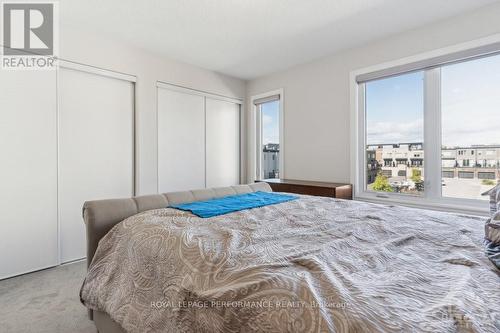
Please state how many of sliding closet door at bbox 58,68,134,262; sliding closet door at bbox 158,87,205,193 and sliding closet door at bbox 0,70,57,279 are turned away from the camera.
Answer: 0

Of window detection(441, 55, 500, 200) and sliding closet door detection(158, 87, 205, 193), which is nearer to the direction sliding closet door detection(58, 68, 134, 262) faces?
the window

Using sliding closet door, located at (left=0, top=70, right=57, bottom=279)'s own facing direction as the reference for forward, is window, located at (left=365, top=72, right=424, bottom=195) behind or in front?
in front

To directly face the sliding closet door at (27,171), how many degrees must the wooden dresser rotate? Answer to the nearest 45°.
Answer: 0° — it already faces it

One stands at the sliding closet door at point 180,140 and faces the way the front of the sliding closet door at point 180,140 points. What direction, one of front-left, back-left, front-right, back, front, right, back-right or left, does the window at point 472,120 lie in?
front

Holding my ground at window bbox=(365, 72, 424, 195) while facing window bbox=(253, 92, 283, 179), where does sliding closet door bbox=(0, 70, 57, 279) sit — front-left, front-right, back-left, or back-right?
front-left

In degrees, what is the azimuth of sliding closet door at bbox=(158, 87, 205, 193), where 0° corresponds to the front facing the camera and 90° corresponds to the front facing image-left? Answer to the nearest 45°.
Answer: approximately 315°

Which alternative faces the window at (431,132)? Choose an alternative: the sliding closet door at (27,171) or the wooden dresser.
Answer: the sliding closet door

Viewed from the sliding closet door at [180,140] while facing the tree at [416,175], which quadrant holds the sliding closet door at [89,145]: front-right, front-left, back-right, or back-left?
back-right

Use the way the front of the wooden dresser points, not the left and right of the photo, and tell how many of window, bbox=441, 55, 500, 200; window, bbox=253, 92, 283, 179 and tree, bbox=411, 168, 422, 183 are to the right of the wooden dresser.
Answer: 1

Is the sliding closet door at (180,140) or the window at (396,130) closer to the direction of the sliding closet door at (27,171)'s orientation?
the window

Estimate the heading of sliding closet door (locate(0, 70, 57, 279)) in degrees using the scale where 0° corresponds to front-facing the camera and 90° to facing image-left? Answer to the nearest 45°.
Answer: approximately 315°

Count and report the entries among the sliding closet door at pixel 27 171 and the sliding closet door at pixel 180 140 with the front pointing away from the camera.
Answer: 0

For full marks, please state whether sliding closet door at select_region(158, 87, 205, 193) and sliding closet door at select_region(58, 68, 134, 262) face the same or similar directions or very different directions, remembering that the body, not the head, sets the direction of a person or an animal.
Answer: same or similar directions

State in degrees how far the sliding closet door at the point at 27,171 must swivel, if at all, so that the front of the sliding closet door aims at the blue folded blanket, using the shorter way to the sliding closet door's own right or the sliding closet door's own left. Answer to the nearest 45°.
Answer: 0° — it already faces it

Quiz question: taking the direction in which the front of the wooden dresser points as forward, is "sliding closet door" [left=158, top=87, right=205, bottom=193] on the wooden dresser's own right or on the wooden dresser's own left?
on the wooden dresser's own right

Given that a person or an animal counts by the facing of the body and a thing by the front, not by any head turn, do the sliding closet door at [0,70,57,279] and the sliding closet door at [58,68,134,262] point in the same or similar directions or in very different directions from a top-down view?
same or similar directions
